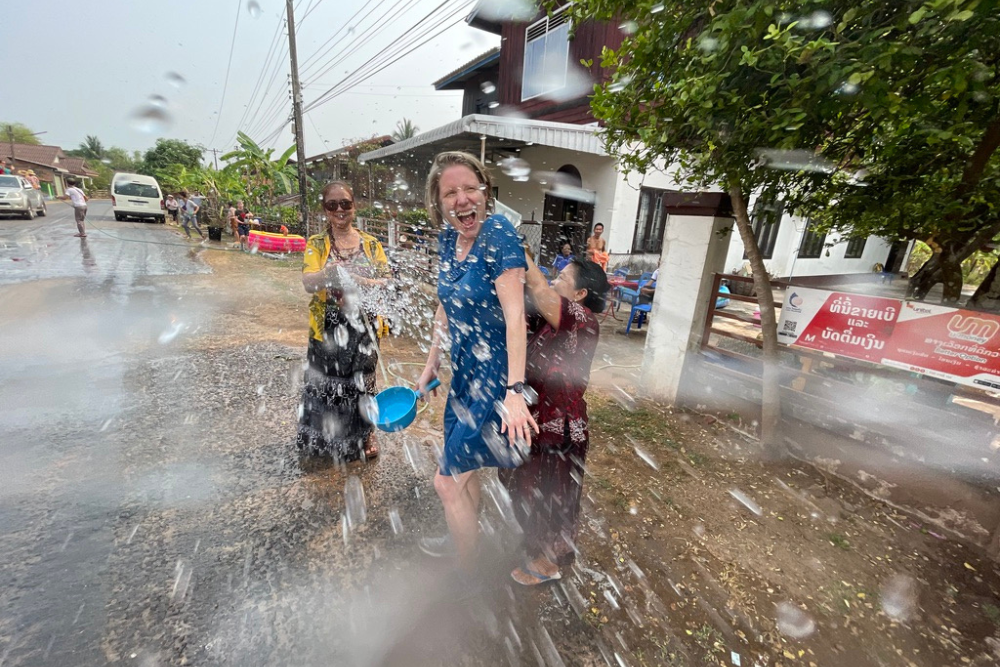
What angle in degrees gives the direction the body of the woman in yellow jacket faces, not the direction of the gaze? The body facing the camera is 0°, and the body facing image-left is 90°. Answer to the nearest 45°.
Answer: approximately 0°

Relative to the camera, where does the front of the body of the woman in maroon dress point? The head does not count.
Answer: to the viewer's left

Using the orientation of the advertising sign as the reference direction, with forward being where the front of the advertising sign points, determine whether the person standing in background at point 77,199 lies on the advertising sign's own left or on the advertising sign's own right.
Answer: on the advertising sign's own right

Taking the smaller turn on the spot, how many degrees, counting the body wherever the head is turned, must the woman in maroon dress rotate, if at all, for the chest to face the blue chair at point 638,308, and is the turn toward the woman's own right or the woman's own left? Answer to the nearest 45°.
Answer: approximately 90° to the woman's own right

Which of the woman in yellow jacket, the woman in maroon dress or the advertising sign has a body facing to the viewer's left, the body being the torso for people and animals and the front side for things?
the woman in maroon dress

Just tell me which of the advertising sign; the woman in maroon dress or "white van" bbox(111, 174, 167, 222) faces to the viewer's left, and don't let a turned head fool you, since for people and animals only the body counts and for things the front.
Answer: the woman in maroon dress
